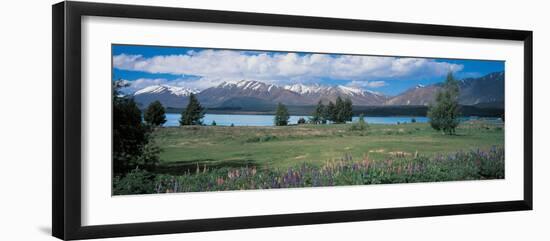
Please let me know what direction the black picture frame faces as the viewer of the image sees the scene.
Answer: facing the viewer and to the right of the viewer
